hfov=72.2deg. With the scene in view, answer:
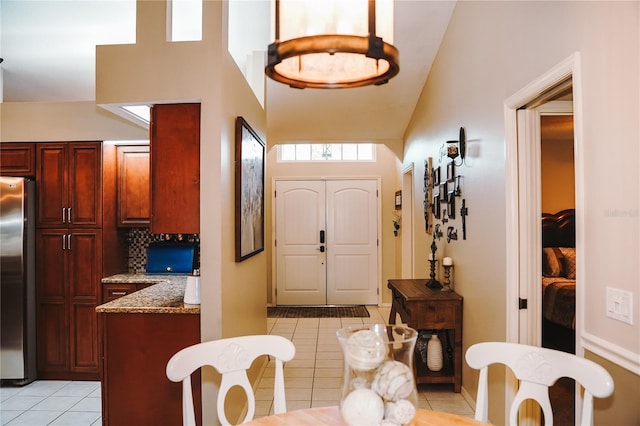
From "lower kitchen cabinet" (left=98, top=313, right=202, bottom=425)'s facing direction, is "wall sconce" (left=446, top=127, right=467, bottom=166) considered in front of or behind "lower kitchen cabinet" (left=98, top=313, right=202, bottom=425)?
behind

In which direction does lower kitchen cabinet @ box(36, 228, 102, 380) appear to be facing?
toward the camera

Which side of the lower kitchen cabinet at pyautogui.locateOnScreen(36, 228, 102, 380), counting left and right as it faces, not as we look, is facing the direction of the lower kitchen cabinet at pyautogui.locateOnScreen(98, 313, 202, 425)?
front

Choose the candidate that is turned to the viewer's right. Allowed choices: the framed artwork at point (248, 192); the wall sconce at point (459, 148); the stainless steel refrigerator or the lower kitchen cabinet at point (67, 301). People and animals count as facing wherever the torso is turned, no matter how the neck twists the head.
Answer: the framed artwork

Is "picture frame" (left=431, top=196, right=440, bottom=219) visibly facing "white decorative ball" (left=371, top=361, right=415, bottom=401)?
no

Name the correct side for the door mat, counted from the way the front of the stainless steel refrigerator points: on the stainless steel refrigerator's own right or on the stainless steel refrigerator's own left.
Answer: on the stainless steel refrigerator's own left

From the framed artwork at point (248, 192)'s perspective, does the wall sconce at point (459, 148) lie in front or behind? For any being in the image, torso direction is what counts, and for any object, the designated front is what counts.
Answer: in front

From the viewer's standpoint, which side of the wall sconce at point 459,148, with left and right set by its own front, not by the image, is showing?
left

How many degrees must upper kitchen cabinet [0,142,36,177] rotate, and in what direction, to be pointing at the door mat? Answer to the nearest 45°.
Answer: approximately 90° to its left

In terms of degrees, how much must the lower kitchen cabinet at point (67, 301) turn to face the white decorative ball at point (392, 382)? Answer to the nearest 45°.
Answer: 0° — it already faces it

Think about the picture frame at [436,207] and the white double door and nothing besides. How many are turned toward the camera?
1

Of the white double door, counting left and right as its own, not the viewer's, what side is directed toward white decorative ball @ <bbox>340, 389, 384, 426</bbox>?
front

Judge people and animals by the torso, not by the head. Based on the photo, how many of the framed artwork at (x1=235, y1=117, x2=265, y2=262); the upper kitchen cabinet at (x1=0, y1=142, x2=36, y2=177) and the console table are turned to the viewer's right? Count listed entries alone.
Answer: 1

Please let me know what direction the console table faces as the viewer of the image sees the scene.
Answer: facing to the left of the viewer

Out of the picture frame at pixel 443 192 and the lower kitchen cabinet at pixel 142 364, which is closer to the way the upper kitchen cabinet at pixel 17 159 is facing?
the lower kitchen cabinet
